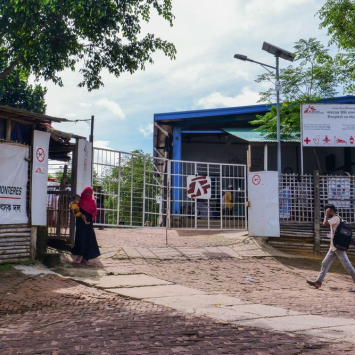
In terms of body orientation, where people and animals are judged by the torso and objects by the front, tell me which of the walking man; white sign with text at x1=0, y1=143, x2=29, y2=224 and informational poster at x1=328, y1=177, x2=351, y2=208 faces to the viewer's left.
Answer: the walking man

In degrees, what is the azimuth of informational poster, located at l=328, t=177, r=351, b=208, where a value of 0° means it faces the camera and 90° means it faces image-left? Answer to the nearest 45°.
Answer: approximately 0°

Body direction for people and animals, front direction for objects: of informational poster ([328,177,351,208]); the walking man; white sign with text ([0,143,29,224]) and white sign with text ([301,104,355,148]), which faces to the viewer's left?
the walking man

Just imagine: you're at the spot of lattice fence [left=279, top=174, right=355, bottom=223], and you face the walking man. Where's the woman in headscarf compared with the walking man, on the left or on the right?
right

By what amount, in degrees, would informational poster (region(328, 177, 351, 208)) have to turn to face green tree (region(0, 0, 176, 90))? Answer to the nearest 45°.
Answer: approximately 45° to its right

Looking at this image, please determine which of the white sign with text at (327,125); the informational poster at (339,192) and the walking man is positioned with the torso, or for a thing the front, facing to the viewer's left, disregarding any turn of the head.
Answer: the walking man

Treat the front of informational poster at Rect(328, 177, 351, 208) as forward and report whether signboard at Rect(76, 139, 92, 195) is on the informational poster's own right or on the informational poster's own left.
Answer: on the informational poster's own right

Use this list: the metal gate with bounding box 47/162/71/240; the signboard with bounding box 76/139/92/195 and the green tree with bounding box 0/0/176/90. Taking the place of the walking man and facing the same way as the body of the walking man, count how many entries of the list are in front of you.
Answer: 3

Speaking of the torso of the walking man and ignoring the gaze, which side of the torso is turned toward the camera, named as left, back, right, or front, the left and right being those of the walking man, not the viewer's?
left

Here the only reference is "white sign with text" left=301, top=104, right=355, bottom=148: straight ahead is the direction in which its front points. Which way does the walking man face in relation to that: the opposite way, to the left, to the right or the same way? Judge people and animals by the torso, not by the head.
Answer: to the right
